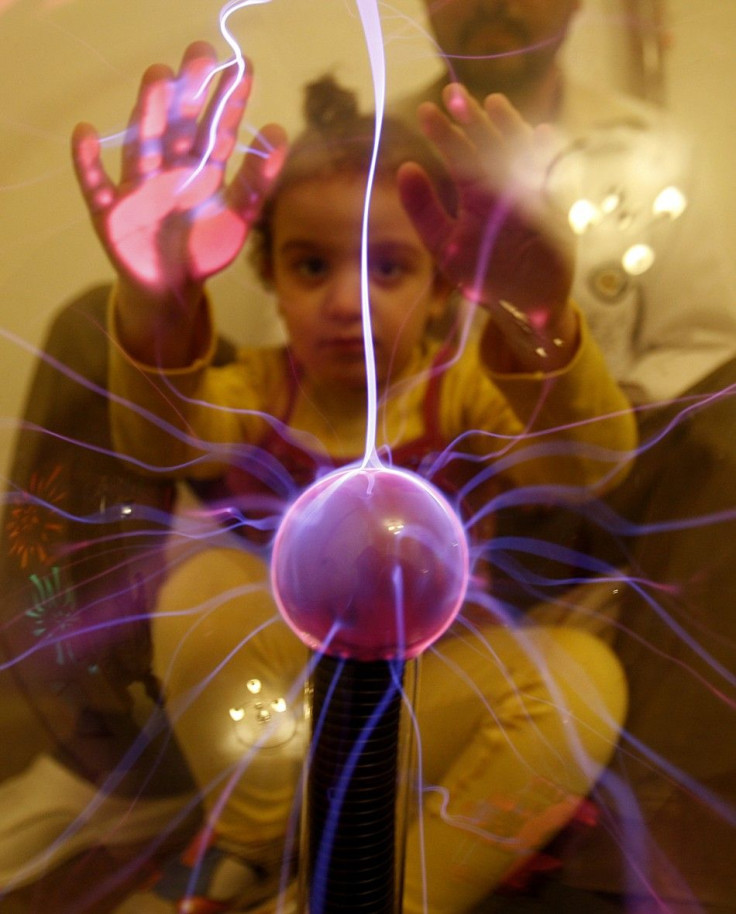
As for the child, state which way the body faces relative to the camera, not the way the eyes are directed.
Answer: toward the camera

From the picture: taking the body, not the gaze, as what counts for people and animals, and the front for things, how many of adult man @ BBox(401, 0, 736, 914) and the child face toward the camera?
2

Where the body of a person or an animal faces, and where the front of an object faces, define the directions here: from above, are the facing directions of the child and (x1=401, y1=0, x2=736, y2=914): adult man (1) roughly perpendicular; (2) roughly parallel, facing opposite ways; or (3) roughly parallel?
roughly parallel
